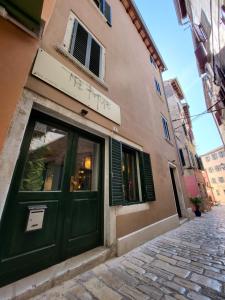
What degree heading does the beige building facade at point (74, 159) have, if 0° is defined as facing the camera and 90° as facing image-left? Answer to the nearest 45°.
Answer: approximately 315°

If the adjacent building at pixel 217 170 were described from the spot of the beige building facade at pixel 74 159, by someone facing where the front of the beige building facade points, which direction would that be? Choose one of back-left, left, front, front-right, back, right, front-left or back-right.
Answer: left

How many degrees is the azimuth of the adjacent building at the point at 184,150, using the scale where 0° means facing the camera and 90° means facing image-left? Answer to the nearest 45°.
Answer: approximately 315°

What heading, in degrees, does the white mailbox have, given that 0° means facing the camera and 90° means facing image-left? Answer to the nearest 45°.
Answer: approximately 315°

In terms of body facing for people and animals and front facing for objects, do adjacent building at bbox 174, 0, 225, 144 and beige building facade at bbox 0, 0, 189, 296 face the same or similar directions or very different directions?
very different directions

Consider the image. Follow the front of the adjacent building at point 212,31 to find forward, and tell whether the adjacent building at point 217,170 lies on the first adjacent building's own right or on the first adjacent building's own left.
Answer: on the first adjacent building's own right

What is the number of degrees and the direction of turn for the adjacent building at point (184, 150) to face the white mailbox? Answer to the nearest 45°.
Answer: approximately 45° to its right

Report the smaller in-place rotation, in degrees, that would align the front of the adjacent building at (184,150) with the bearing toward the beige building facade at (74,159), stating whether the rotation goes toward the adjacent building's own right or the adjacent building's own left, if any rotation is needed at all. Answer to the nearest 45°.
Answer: approximately 45° to the adjacent building's own right

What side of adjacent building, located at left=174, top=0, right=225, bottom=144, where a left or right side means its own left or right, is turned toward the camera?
left

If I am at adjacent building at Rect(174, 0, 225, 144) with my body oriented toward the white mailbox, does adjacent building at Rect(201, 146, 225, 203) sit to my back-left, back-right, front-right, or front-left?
back-right
